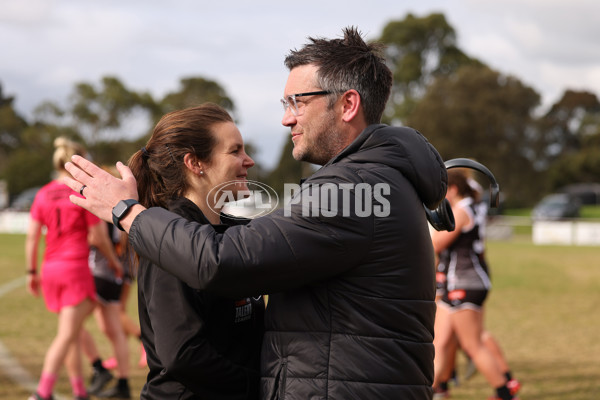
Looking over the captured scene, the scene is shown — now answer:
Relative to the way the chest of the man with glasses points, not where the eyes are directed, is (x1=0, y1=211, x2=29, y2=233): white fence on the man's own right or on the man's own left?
on the man's own right

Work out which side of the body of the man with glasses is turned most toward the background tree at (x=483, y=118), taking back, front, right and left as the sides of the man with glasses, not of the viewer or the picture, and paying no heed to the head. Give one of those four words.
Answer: right

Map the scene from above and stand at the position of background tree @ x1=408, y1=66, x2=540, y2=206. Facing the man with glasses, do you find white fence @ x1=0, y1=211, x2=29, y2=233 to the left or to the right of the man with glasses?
right

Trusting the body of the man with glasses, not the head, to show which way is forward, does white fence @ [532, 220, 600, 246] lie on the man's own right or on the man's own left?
on the man's own right

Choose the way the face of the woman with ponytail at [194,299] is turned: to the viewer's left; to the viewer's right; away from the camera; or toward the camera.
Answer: to the viewer's right

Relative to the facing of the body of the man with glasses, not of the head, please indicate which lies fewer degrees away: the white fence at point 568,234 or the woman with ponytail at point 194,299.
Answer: the woman with ponytail

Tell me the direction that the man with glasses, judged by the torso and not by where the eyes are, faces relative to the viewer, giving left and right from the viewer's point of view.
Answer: facing to the left of the viewer

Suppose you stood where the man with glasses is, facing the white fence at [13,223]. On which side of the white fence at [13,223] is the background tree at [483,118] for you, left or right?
right

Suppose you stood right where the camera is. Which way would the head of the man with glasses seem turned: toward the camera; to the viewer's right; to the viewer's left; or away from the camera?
to the viewer's left

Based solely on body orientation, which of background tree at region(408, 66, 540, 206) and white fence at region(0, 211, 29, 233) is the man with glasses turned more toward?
the white fence
